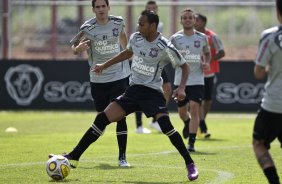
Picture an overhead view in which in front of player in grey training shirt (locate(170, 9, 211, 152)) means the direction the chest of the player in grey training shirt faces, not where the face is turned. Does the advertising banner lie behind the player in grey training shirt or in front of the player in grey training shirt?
behind

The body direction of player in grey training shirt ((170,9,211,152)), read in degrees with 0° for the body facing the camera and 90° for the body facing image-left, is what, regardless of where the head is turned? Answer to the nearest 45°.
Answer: approximately 0°
